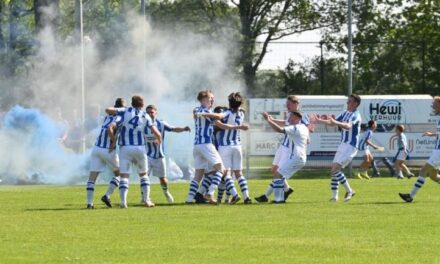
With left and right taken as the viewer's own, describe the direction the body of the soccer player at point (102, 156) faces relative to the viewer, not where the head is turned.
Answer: facing away from the viewer and to the right of the viewer

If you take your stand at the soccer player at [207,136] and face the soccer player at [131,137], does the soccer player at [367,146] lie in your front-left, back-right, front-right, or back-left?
back-right

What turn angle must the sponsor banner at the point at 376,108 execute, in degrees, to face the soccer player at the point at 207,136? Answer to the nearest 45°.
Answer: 0° — it already faces them

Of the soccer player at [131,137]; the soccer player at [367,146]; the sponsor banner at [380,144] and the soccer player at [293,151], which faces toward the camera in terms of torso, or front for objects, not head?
the sponsor banner

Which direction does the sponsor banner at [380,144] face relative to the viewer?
toward the camera

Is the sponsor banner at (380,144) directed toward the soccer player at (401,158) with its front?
yes

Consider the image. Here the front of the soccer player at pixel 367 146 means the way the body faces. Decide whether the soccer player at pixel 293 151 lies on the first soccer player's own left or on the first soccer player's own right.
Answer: on the first soccer player's own right

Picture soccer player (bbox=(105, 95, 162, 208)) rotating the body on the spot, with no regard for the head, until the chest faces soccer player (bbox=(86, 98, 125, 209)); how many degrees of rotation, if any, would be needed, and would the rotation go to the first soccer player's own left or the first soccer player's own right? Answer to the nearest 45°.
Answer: approximately 45° to the first soccer player's own left

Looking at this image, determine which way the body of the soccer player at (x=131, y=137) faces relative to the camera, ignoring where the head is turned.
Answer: away from the camera

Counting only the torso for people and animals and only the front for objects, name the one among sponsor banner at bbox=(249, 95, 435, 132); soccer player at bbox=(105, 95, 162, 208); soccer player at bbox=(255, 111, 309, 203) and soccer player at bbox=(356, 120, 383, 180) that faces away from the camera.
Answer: soccer player at bbox=(105, 95, 162, 208)

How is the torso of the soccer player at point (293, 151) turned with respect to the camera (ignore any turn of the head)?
to the viewer's left

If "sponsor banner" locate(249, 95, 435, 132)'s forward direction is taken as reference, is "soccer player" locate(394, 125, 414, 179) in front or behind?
in front
